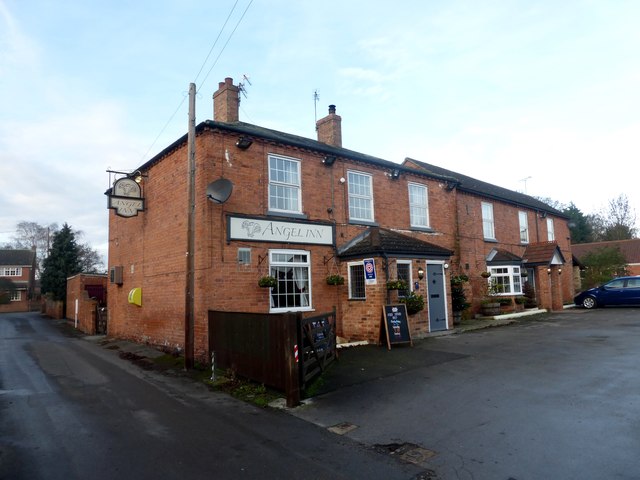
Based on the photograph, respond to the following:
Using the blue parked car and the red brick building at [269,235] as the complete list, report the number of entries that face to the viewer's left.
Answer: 1

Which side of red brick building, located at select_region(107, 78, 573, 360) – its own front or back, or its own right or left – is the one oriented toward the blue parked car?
left

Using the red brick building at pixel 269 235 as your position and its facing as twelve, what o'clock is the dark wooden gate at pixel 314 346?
The dark wooden gate is roughly at 1 o'clock from the red brick building.

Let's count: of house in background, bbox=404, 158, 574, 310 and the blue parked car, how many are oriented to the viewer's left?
1

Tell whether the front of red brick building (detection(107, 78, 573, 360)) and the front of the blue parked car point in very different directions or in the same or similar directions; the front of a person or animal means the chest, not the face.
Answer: very different directions

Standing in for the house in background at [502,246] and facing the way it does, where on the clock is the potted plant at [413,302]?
The potted plant is roughly at 2 o'clock from the house in background.

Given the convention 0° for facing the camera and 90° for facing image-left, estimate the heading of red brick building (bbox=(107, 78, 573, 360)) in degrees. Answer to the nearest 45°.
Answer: approximately 315°

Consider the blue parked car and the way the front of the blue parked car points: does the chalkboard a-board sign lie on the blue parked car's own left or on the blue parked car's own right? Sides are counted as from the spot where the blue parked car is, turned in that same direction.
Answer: on the blue parked car's own left

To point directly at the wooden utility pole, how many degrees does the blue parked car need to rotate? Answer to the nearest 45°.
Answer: approximately 45° to its left

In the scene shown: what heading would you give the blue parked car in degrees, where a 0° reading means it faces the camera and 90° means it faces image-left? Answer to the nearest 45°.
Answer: approximately 90°

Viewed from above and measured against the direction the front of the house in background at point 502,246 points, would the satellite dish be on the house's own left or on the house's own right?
on the house's own right
